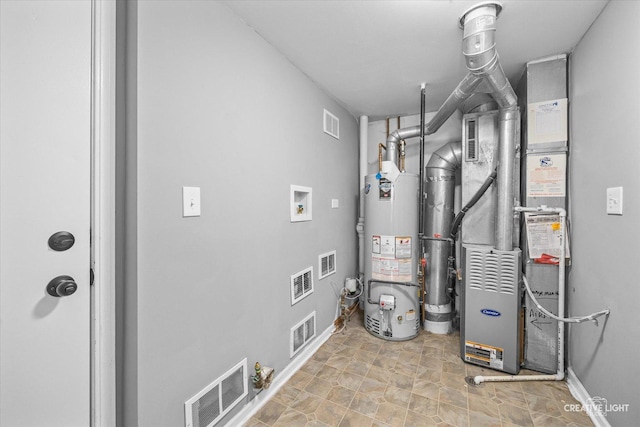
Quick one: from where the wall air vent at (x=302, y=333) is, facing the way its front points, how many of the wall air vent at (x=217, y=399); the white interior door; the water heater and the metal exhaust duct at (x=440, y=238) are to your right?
2

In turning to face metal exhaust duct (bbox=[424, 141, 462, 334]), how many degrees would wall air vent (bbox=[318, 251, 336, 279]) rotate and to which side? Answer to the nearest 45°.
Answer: approximately 45° to its left

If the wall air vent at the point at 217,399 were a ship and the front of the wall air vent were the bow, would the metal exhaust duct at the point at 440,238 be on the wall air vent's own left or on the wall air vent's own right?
on the wall air vent's own left

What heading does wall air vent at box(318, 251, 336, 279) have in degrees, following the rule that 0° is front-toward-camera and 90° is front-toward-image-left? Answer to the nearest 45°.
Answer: approximately 315°

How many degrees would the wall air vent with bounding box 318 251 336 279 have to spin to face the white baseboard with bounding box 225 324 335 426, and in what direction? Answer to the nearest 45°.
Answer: approximately 90° to its right

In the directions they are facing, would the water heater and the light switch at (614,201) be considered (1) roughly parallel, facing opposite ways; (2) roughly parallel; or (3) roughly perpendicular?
roughly perpendicular

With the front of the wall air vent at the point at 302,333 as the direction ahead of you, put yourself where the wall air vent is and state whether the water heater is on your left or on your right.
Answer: on your left

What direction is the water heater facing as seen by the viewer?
toward the camera

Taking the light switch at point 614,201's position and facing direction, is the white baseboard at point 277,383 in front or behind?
in front

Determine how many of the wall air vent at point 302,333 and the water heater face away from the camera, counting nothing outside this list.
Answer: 0

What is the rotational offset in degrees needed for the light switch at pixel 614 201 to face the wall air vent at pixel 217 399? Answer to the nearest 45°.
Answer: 0° — it already faces it

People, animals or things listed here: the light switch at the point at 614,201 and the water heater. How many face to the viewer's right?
0

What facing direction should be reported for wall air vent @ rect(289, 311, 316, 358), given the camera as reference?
facing the viewer and to the right of the viewer
